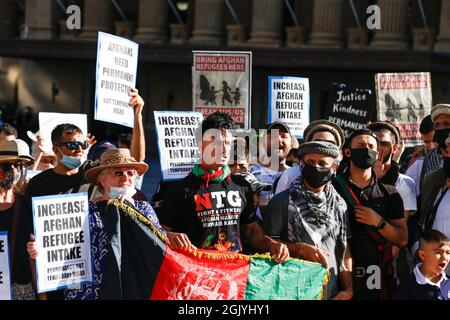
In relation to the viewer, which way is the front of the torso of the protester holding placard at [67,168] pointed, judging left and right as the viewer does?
facing the viewer and to the right of the viewer

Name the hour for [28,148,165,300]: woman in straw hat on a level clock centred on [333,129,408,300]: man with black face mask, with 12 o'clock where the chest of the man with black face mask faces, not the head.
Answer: The woman in straw hat is roughly at 2 o'clock from the man with black face mask.

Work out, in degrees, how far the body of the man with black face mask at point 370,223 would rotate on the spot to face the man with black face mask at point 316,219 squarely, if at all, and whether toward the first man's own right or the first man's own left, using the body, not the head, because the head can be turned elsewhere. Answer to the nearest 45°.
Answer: approximately 45° to the first man's own right

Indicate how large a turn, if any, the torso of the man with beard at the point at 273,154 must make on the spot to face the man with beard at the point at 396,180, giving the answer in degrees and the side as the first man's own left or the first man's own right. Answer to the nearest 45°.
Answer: approximately 45° to the first man's own left

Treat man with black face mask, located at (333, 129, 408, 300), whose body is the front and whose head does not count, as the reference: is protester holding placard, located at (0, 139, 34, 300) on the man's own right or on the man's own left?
on the man's own right

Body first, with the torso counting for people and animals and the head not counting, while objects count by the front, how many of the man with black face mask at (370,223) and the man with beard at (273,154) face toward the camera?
2

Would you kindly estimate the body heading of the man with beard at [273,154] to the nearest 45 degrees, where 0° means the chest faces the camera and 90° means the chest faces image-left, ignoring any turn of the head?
approximately 0°
